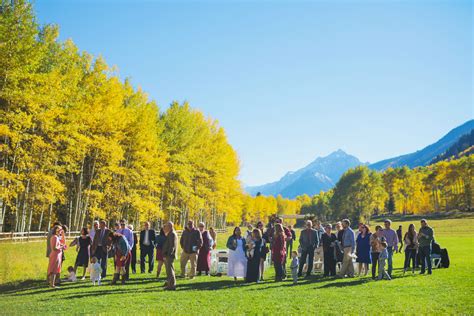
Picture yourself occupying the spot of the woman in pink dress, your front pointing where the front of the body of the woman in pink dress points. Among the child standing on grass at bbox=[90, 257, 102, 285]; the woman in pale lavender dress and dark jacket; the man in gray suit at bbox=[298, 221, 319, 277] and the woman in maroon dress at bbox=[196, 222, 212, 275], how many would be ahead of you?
4

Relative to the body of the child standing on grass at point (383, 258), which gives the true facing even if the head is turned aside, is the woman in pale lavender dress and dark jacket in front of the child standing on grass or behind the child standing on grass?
in front

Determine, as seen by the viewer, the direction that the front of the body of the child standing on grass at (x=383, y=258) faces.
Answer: to the viewer's left

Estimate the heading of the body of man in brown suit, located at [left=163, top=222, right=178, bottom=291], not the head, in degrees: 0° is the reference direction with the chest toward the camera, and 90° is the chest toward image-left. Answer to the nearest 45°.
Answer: approximately 90°

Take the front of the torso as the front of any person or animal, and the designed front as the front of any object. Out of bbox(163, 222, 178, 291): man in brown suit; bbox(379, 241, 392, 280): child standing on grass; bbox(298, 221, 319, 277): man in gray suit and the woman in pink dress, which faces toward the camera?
the man in gray suit

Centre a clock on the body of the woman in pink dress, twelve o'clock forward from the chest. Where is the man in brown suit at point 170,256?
The man in brown suit is roughly at 1 o'clock from the woman in pink dress.

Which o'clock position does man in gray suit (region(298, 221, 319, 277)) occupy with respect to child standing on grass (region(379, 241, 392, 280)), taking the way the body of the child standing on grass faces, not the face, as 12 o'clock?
The man in gray suit is roughly at 12 o'clock from the child standing on grass.

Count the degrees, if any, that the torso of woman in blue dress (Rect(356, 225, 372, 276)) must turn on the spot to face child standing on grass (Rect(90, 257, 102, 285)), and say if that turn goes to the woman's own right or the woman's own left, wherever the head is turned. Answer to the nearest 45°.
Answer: approximately 45° to the woman's own right

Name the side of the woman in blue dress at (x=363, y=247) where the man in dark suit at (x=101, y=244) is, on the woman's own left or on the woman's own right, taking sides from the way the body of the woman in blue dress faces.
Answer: on the woman's own right

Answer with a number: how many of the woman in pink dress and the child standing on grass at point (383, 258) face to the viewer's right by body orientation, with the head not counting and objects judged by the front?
1
